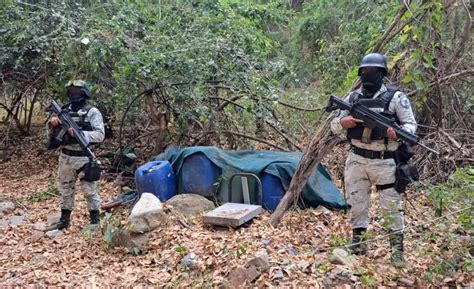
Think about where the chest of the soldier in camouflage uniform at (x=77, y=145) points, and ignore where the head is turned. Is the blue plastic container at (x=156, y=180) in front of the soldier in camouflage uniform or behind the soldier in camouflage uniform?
behind

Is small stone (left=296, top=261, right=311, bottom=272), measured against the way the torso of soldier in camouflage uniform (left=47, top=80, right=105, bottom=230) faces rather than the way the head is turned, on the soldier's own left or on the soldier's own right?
on the soldier's own left

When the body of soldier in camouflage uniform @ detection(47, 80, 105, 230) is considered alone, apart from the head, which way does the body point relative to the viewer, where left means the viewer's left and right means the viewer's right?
facing the viewer and to the left of the viewer

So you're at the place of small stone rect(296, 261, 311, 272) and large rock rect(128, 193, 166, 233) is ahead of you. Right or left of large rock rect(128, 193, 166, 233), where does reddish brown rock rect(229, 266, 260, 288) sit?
left

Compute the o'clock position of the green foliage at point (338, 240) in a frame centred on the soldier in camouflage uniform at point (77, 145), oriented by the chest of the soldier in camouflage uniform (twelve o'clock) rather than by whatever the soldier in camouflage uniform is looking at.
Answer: The green foliage is roughly at 9 o'clock from the soldier in camouflage uniform.

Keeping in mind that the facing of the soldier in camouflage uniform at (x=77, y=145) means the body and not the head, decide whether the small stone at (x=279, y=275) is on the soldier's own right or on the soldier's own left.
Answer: on the soldier's own left

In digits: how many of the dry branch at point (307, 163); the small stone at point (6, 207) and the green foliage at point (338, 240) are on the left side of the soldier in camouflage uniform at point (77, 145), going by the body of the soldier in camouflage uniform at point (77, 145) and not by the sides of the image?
2

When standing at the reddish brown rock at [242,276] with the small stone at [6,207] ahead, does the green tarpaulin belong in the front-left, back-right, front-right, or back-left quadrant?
front-right

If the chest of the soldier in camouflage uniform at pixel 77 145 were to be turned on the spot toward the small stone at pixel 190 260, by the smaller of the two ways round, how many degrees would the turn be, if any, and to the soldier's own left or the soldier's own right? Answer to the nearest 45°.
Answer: approximately 90° to the soldier's own left

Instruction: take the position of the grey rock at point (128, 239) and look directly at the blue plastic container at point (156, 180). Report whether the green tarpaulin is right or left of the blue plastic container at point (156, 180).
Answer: right

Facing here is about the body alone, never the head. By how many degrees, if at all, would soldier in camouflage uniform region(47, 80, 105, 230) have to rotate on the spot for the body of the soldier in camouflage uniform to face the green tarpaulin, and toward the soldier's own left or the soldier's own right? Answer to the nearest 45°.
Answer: approximately 135° to the soldier's own left

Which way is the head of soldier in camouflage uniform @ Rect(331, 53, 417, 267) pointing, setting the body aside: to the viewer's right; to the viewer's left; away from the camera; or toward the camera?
toward the camera

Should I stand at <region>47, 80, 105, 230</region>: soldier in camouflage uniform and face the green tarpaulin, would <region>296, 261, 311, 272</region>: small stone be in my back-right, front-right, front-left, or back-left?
front-right

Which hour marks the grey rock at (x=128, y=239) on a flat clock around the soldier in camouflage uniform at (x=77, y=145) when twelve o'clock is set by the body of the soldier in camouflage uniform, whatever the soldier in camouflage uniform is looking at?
The grey rock is roughly at 10 o'clock from the soldier in camouflage uniform.

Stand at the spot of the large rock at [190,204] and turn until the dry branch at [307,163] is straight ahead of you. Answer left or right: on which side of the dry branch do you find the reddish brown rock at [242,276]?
right

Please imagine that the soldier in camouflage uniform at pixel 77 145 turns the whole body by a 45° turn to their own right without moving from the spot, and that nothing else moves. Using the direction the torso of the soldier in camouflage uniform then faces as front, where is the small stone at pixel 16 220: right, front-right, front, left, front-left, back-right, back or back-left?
front-right

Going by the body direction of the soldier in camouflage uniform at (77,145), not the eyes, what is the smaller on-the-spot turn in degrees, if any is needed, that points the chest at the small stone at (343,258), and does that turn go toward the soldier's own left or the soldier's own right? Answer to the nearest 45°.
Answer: approximately 90° to the soldier's own left

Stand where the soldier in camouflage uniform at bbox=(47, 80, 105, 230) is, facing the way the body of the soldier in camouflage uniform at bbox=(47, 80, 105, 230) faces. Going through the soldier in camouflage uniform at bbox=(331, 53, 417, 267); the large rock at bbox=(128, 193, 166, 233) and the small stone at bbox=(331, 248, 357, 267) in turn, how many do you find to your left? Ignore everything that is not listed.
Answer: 3

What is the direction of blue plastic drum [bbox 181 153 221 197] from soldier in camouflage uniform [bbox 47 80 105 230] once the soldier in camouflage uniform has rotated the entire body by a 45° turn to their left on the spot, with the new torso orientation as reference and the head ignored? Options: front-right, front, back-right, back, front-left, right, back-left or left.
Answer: left
